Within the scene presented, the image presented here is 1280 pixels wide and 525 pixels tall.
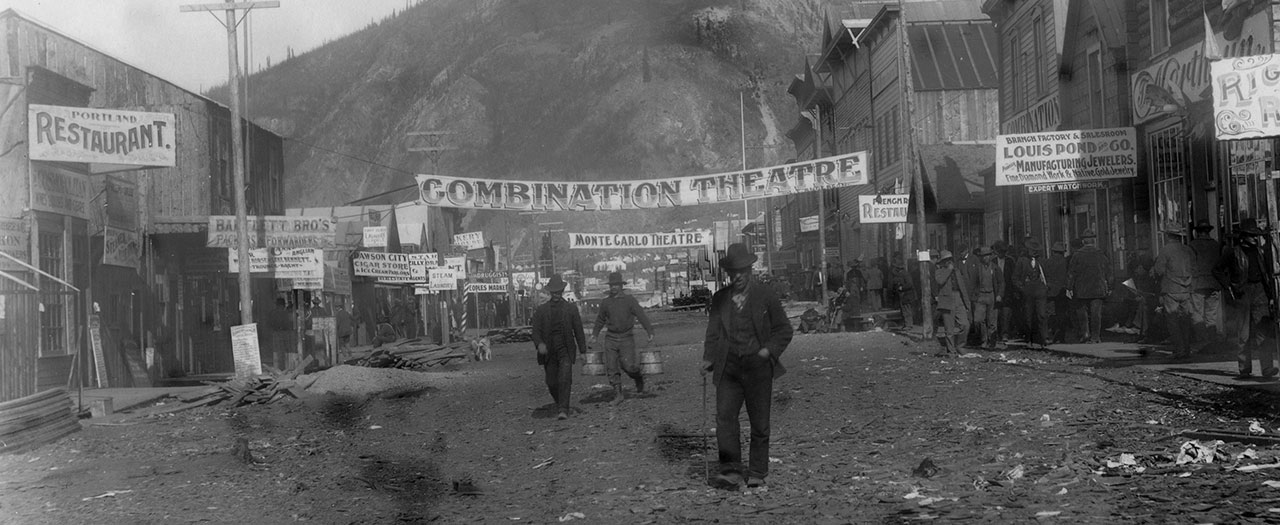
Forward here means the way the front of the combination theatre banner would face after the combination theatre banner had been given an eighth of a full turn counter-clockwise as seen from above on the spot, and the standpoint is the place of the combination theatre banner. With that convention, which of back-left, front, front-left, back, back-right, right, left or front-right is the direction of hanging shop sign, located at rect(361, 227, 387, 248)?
back

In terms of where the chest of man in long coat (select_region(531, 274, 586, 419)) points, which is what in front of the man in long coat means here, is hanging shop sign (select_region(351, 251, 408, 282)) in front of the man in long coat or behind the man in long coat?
behind

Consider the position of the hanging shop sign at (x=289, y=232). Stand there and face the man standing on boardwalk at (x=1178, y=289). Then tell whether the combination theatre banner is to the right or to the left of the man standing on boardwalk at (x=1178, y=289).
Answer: left

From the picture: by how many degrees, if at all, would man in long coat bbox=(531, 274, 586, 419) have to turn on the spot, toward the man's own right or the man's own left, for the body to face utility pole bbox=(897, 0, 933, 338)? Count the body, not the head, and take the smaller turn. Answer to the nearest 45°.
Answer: approximately 135° to the man's own left

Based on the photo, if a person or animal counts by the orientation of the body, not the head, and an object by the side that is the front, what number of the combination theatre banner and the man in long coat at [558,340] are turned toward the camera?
2

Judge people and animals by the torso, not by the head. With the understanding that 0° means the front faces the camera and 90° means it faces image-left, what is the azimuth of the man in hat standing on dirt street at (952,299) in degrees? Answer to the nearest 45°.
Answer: approximately 45°

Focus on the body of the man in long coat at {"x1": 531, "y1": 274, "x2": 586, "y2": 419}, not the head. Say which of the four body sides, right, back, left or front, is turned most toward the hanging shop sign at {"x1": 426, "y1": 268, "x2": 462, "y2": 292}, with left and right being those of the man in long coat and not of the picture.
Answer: back

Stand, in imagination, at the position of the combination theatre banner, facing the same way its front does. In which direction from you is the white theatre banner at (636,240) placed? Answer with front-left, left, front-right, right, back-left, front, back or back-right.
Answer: back
